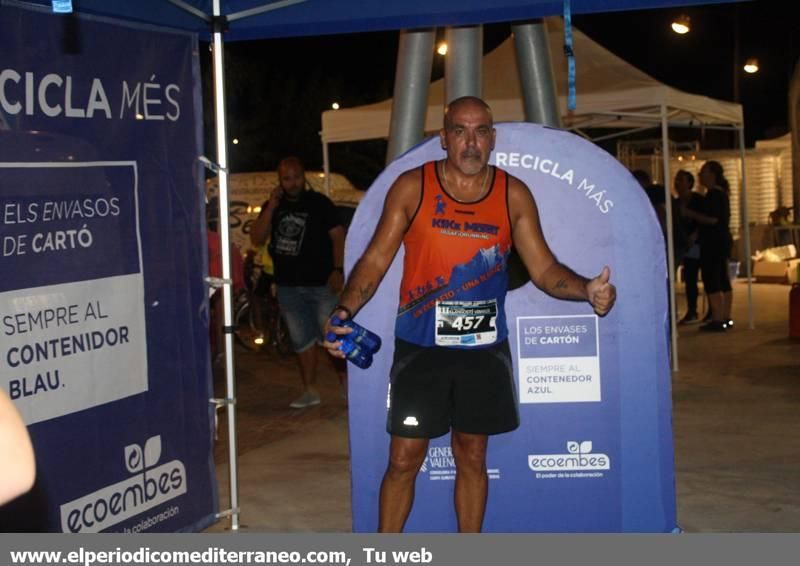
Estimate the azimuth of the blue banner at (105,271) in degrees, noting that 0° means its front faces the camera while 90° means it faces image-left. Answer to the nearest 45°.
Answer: approximately 315°

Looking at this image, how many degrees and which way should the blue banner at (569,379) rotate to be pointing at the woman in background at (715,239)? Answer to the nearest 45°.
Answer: approximately 180°

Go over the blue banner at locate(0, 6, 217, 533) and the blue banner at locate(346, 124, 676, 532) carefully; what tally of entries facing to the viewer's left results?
0

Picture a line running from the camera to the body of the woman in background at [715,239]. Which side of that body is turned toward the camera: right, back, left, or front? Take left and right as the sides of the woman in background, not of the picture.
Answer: left

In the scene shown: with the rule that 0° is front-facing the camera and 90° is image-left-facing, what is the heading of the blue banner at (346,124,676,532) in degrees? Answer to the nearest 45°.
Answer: approximately 0°

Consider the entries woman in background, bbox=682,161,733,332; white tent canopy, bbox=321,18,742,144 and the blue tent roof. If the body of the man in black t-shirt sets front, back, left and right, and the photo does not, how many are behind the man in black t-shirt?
2

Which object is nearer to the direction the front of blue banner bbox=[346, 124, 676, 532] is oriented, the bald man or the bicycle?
the bald man

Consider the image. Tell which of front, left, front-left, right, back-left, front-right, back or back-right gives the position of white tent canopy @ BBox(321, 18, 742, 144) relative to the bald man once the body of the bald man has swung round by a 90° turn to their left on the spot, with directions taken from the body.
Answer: left

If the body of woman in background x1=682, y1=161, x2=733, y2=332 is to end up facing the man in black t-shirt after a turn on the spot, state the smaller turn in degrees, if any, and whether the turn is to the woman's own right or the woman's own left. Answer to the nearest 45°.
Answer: approximately 45° to the woman's own left
